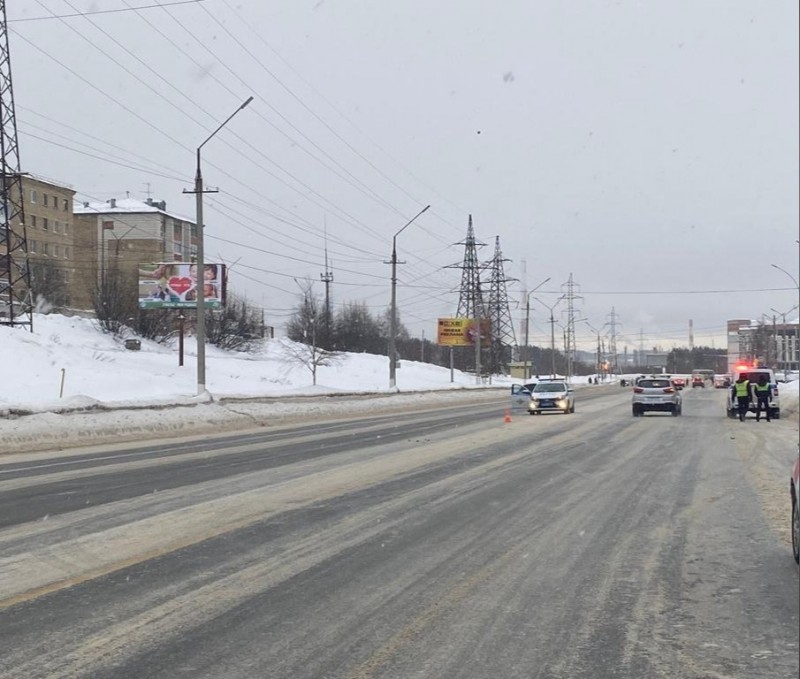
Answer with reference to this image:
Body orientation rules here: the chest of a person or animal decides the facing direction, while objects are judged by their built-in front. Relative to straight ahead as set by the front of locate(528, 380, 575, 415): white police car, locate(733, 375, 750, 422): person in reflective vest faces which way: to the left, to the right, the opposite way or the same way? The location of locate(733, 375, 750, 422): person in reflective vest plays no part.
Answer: the opposite way

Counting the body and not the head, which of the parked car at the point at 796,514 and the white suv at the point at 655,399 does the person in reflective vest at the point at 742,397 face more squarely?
the white suv

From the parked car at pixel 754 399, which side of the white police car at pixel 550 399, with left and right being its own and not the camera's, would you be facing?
left

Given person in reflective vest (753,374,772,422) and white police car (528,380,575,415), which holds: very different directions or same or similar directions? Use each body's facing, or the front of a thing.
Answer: very different directions

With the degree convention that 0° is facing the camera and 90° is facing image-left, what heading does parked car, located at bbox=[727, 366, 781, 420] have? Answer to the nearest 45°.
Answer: approximately 180°

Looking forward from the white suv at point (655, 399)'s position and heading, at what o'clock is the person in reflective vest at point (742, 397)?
The person in reflective vest is roughly at 4 o'clock from the white suv.

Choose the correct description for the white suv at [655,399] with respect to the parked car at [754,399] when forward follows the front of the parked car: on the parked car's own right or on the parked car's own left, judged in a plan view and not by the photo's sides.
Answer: on the parked car's own left

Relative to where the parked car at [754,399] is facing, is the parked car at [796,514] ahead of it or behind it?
behind

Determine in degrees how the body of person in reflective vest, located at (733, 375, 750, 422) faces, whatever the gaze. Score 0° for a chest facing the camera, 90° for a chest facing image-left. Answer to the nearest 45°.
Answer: approximately 180°
